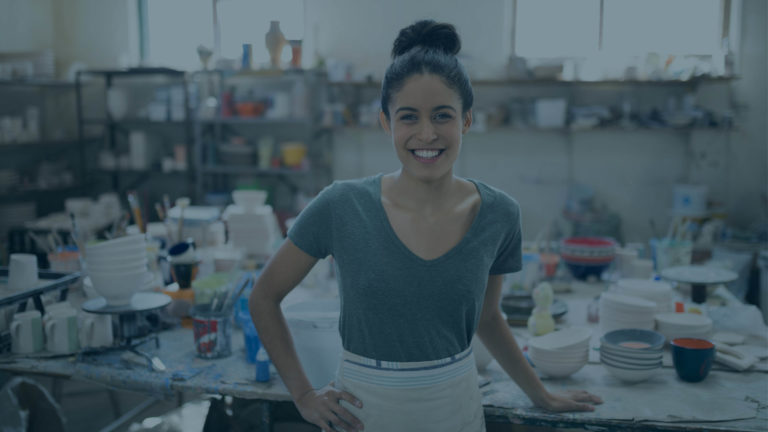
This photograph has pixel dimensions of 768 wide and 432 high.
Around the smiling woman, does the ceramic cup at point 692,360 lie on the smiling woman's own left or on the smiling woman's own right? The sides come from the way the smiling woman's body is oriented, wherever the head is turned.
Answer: on the smiling woman's own left

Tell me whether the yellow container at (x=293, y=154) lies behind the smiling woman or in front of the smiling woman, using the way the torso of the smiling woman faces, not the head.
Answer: behind

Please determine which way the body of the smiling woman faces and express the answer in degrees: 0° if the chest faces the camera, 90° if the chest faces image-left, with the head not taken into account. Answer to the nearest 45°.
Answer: approximately 0°

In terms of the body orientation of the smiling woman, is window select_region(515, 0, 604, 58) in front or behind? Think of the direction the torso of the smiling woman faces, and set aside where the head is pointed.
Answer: behind

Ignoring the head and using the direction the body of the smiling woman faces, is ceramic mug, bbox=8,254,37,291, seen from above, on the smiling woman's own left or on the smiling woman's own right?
on the smiling woman's own right

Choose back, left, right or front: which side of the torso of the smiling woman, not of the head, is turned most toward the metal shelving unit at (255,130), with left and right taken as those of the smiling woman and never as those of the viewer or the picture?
back

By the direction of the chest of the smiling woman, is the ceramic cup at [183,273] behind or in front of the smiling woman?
behind
